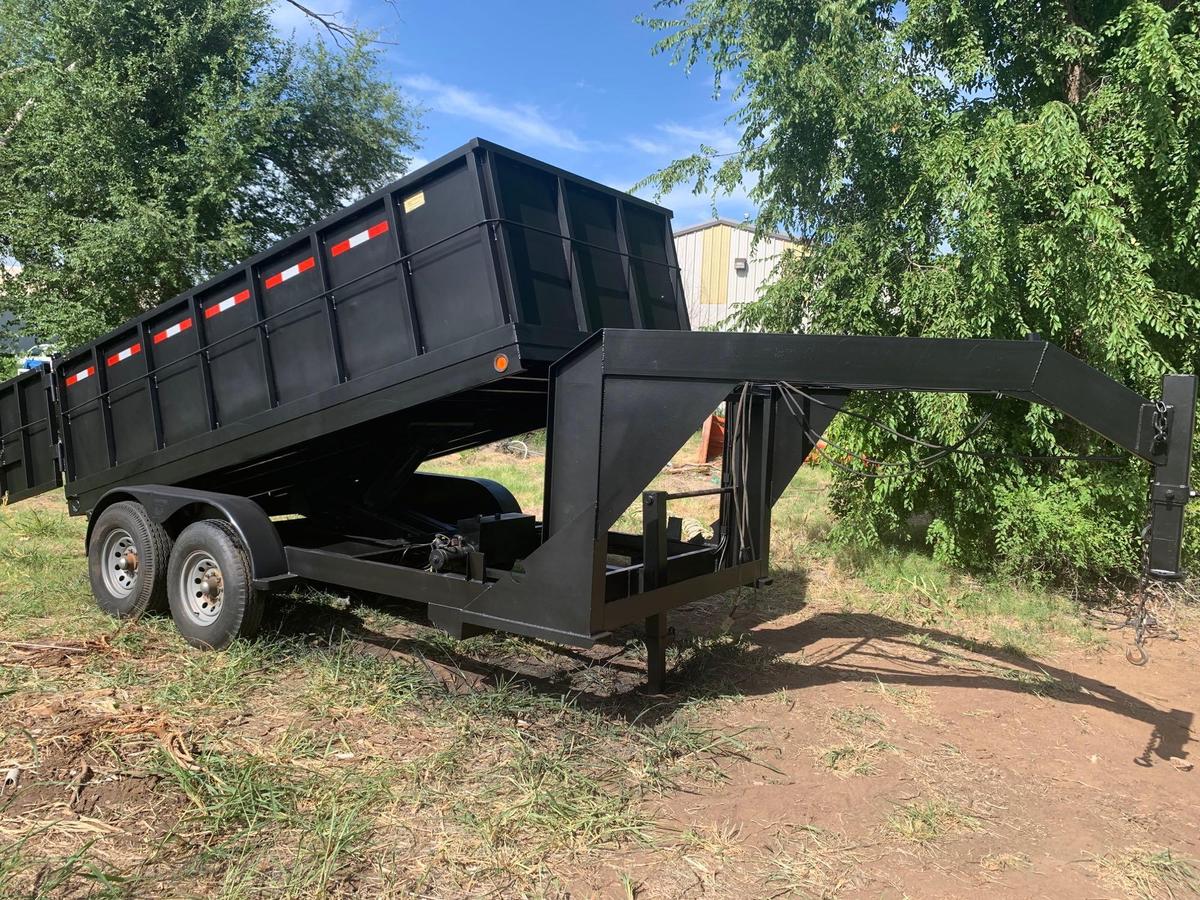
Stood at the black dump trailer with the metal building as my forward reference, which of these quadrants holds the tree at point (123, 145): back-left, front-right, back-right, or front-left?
front-left

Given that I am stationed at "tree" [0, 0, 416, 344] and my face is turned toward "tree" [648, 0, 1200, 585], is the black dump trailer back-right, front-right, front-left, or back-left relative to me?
front-right

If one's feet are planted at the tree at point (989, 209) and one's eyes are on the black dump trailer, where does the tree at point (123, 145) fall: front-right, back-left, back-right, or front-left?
front-right

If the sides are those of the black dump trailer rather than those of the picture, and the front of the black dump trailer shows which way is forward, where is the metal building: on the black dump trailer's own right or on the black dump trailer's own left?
on the black dump trailer's own left

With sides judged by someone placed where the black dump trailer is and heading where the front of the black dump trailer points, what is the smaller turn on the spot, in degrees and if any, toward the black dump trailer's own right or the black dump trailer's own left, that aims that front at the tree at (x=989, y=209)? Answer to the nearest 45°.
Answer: approximately 90° to the black dump trailer's own left

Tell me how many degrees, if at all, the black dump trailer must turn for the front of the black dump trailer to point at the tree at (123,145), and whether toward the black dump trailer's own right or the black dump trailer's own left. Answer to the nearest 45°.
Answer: approximately 180°

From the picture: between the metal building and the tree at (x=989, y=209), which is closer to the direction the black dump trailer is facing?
the tree
